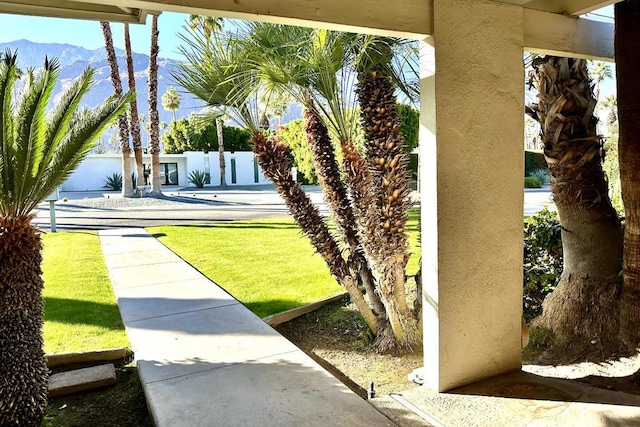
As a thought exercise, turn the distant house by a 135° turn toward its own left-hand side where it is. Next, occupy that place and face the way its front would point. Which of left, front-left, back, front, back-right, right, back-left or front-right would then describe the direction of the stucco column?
back-right

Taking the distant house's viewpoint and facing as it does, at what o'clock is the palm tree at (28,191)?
The palm tree is roughly at 12 o'clock from the distant house.

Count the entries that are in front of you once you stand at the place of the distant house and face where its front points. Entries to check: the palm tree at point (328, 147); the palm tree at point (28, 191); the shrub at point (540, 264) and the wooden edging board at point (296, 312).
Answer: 4

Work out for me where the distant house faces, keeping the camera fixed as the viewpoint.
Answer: facing the viewer

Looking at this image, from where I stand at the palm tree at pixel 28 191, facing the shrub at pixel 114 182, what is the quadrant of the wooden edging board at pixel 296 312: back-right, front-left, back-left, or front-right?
front-right

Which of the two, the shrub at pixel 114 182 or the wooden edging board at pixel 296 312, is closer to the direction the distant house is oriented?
the wooden edging board

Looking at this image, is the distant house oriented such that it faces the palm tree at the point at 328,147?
yes

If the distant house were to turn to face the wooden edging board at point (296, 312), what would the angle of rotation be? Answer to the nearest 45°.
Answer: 0° — it already faces it

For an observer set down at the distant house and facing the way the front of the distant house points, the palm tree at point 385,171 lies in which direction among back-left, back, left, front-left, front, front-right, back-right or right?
front

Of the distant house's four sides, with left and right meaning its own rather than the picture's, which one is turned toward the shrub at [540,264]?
front
